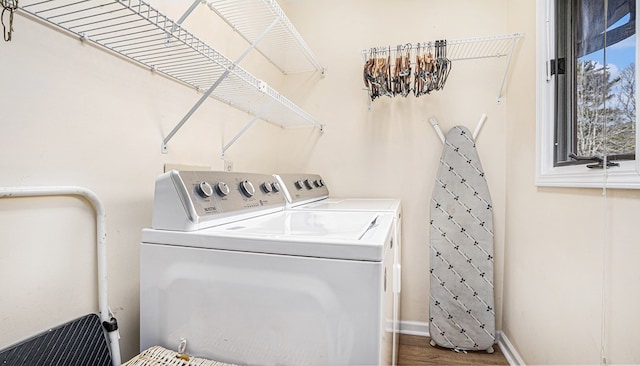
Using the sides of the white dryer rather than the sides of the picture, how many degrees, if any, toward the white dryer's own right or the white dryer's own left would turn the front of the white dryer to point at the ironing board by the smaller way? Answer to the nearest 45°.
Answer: approximately 45° to the white dryer's own left

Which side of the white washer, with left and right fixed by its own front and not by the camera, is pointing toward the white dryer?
left

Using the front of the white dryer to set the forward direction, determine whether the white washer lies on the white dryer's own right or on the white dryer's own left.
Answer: on the white dryer's own right
